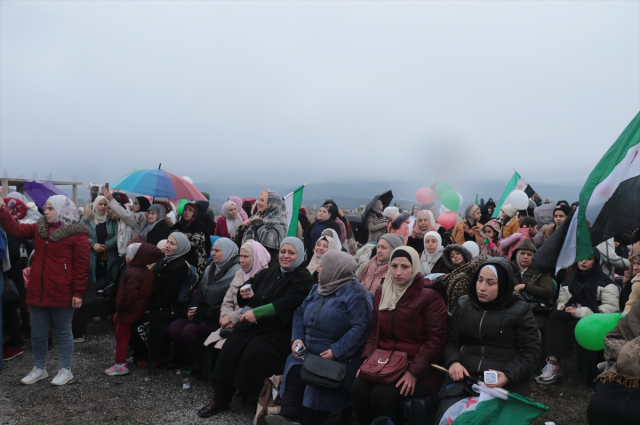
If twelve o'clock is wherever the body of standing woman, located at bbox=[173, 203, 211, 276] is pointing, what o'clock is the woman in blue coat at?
The woman in blue coat is roughly at 10 o'clock from the standing woman.

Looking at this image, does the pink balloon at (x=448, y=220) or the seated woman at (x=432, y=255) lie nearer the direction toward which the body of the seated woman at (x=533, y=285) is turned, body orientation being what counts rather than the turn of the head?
the seated woman

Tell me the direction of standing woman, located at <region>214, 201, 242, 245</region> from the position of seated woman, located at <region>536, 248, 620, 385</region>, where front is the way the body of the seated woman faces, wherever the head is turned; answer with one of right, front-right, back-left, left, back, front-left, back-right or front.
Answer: front-right

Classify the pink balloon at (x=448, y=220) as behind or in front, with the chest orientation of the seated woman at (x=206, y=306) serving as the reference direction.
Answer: behind

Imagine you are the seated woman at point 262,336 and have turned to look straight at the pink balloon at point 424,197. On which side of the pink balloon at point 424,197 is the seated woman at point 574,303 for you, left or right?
right

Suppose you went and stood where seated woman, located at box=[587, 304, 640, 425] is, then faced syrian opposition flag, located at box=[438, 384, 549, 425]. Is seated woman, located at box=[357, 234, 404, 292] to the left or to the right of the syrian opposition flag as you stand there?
right

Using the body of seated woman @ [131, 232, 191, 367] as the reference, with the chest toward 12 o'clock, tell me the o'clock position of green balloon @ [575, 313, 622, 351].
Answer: The green balloon is roughly at 9 o'clock from the seated woman.
